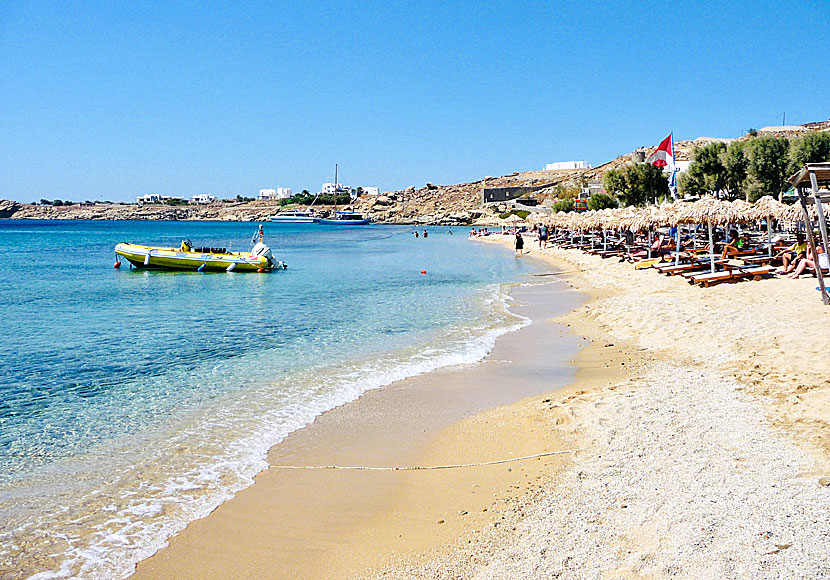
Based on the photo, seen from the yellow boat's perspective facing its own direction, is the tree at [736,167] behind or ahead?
behind

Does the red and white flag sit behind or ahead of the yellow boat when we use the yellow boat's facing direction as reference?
behind

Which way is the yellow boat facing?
to the viewer's left

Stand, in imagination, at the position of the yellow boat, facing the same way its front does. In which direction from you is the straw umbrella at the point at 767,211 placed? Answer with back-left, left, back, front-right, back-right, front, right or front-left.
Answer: back-left

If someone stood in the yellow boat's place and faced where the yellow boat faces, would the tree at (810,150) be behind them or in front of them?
behind

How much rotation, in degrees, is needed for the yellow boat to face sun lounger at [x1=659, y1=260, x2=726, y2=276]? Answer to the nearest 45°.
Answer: approximately 135° to its left
